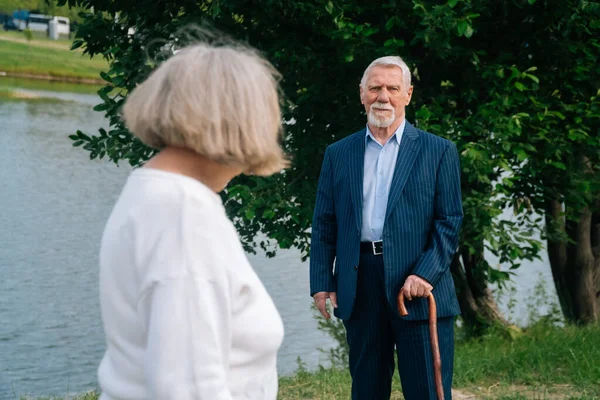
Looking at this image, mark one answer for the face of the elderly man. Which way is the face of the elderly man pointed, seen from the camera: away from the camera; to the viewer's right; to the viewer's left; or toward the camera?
toward the camera

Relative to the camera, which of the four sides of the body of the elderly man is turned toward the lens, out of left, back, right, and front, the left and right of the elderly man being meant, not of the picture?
front

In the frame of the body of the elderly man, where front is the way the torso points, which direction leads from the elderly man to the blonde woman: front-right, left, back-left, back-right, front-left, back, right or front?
front

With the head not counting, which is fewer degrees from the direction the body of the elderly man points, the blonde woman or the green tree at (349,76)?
the blonde woman

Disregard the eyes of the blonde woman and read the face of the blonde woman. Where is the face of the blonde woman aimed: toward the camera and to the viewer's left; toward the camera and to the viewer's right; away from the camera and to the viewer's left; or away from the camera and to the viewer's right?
away from the camera and to the viewer's right

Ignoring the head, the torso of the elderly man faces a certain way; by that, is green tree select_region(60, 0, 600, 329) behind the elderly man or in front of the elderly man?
behind

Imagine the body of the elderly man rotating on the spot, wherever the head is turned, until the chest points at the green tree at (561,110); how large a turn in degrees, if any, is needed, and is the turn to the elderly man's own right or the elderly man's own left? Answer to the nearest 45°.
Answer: approximately 135° to the elderly man's own left
